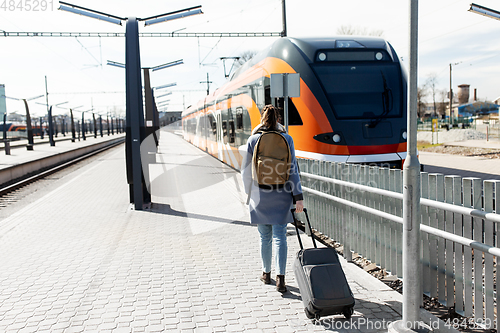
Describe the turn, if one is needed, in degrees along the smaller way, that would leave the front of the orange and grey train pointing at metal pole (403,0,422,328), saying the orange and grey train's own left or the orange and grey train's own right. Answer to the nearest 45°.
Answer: approximately 45° to the orange and grey train's own right

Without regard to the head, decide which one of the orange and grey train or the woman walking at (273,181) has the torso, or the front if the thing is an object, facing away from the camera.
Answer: the woman walking

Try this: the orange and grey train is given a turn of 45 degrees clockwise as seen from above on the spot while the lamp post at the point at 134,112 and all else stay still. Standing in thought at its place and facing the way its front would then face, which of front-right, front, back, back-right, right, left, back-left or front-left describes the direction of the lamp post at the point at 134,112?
front

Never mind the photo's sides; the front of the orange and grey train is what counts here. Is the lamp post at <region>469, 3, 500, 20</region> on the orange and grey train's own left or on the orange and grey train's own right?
on the orange and grey train's own left

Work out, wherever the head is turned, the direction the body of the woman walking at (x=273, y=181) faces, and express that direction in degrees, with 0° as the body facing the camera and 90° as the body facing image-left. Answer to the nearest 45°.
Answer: approximately 180°

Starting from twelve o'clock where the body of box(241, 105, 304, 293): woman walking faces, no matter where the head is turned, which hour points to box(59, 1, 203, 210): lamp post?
The lamp post is roughly at 11 o'clock from the woman walking.

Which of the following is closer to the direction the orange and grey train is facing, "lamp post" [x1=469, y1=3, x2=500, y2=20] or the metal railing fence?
the metal railing fence

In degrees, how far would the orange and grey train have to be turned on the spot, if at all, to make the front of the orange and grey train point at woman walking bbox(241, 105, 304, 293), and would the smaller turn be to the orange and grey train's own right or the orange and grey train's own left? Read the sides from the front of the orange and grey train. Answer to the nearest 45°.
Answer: approximately 45° to the orange and grey train's own right

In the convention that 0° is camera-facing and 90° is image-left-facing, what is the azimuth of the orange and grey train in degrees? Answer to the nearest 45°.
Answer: approximately 315°

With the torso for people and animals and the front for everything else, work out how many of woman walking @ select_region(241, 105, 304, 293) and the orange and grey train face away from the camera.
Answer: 1
